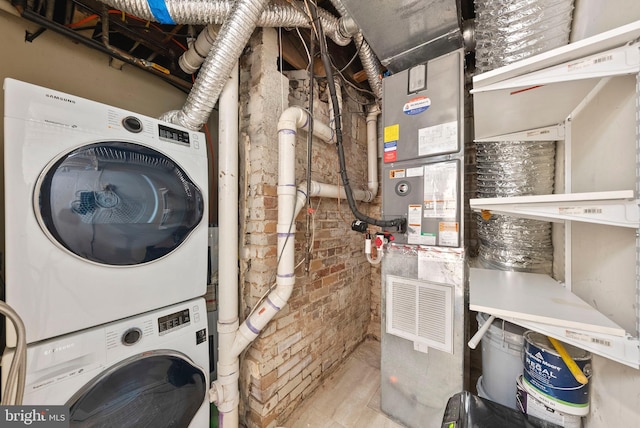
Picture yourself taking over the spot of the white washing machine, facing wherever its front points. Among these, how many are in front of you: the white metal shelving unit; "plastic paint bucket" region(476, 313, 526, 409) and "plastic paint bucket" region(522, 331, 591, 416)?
3

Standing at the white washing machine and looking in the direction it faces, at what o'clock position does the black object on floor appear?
The black object on floor is roughly at 12 o'clock from the white washing machine.

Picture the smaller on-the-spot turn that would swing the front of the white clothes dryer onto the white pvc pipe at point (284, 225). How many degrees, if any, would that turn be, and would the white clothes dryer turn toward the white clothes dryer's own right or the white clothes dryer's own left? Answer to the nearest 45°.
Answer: approximately 45° to the white clothes dryer's own left

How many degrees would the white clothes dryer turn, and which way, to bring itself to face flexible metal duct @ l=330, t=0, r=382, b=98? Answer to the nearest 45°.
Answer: approximately 45° to its left

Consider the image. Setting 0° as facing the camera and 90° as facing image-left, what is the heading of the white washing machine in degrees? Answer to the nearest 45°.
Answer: approximately 315°

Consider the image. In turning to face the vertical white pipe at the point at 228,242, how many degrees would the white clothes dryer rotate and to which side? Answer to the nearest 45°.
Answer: approximately 45° to its left

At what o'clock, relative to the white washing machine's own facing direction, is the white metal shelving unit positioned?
The white metal shelving unit is roughly at 12 o'clock from the white washing machine.

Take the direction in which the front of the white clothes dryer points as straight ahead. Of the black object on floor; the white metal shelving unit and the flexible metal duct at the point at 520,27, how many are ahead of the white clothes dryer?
3

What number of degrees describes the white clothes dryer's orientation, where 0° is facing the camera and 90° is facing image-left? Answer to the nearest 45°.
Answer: approximately 315°
